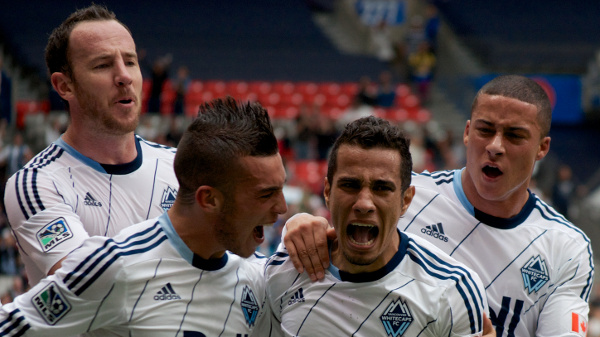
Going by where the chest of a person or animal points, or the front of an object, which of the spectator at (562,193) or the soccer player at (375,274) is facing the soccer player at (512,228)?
the spectator

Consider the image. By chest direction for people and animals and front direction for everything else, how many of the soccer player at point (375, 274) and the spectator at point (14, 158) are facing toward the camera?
2

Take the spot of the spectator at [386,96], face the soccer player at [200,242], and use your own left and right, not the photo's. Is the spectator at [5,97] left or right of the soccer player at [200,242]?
right

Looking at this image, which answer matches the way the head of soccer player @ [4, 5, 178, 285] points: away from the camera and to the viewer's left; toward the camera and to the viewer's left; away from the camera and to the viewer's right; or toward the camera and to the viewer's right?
toward the camera and to the viewer's right

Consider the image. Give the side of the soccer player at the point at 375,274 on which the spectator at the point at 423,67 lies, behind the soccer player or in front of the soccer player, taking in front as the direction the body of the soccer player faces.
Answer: behind

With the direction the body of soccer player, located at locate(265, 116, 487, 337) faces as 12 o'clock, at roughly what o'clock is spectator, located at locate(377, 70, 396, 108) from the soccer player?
The spectator is roughly at 6 o'clock from the soccer player.

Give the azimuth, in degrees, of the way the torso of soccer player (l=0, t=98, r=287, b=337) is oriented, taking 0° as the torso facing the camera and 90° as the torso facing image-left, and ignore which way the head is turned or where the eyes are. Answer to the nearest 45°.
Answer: approximately 315°

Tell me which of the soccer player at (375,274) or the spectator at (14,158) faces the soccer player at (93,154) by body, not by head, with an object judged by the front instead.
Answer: the spectator

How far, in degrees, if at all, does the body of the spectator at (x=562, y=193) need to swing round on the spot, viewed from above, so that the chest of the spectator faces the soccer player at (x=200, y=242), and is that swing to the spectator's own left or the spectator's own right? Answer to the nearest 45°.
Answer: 0° — they already face them

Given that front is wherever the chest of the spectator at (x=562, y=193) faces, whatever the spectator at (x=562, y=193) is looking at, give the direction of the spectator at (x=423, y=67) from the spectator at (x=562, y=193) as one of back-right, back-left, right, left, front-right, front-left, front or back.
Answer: back-right

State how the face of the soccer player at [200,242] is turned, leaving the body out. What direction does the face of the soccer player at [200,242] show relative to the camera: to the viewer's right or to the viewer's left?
to the viewer's right
